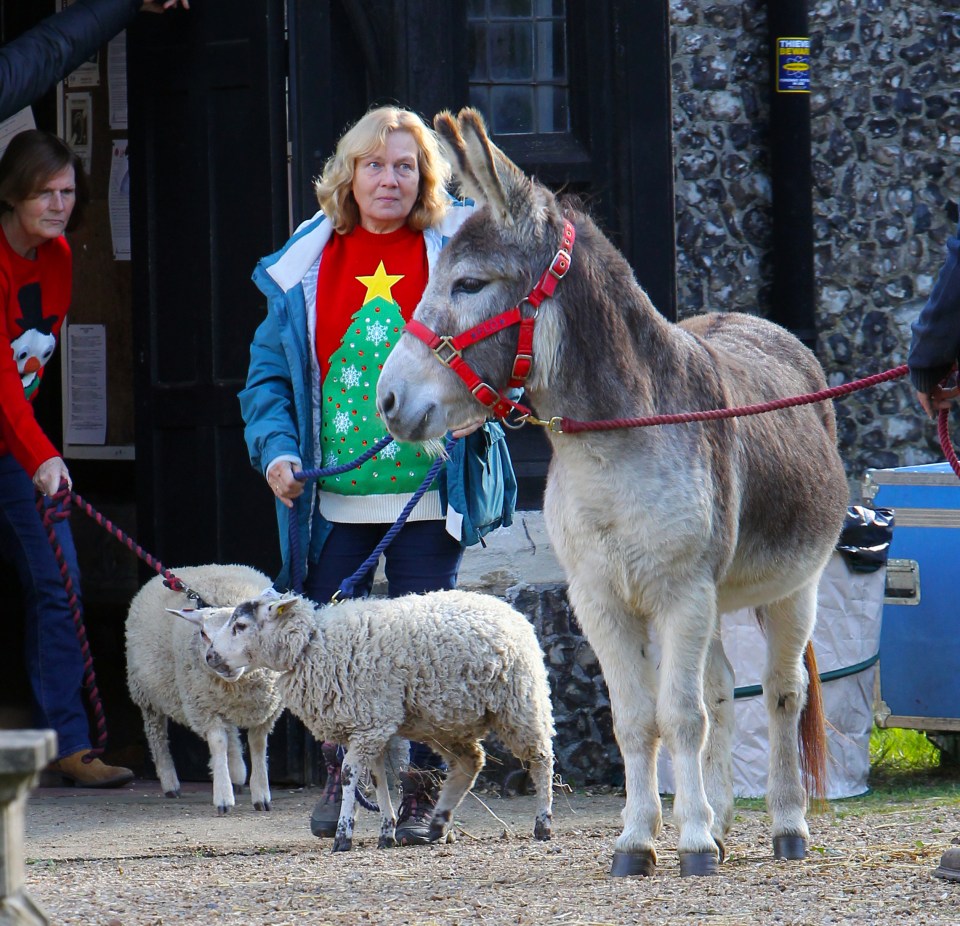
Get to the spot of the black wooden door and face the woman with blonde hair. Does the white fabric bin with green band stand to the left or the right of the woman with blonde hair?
left

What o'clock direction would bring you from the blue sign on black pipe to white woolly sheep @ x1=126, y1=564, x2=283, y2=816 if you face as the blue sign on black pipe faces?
The white woolly sheep is roughly at 1 o'clock from the blue sign on black pipe.

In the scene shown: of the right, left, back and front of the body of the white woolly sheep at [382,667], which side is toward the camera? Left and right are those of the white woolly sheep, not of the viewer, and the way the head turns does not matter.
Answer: left

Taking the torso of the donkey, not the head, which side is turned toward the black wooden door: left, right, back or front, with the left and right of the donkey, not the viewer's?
right

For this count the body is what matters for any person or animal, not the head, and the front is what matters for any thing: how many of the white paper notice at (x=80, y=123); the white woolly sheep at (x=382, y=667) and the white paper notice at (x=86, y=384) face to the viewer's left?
1

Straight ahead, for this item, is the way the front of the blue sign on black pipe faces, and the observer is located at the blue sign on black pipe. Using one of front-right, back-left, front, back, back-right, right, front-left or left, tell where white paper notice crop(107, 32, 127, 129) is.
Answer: right

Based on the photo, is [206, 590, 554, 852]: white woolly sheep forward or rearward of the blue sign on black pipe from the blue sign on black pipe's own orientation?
forward

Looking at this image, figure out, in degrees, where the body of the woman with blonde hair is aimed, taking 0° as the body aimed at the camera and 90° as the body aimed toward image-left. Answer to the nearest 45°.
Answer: approximately 0°
